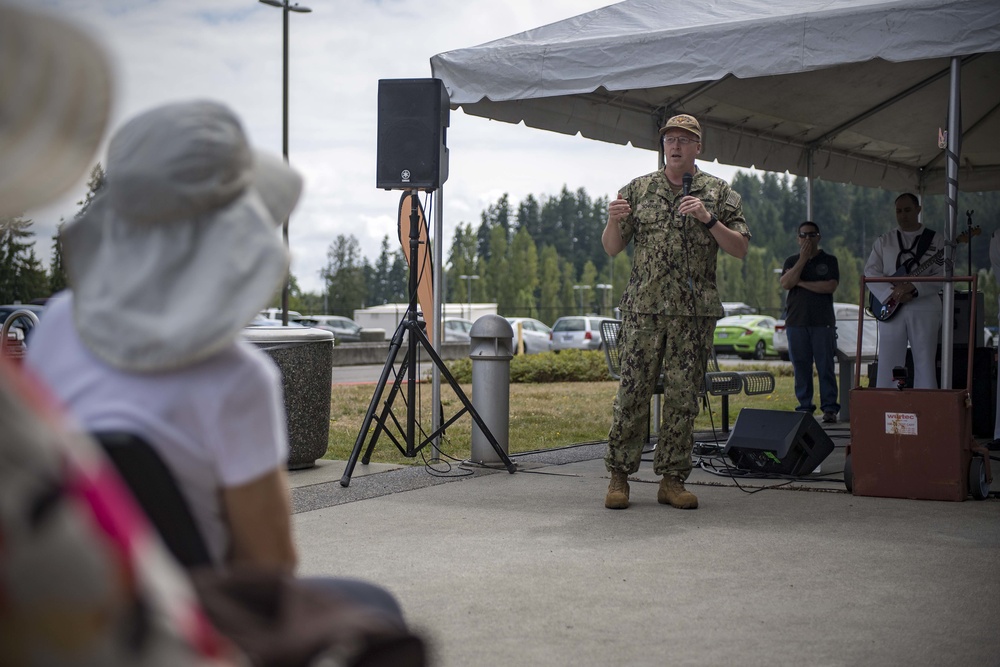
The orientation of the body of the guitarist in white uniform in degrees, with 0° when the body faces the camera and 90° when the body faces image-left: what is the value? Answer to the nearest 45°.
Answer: approximately 0°

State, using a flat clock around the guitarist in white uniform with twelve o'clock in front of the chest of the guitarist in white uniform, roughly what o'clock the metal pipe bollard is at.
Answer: The metal pipe bollard is roughly at 2 o'clock from the guitarist in white uniform.

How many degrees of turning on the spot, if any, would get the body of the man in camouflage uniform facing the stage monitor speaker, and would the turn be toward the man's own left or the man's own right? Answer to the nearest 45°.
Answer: approximately 135° to the man's own left

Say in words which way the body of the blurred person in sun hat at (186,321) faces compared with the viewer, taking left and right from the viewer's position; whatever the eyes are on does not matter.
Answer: facing away from the viewer and to the right of the viewer

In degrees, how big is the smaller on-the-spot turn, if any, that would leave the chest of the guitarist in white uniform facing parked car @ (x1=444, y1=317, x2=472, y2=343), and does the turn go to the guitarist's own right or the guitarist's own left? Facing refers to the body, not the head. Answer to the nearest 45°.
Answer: approximately 135° to the guitarist's own right

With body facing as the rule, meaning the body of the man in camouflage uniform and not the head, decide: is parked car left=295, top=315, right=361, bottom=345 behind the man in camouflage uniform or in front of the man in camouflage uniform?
behind

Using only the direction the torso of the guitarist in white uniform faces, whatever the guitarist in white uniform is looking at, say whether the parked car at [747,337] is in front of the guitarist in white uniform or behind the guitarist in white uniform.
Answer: behind

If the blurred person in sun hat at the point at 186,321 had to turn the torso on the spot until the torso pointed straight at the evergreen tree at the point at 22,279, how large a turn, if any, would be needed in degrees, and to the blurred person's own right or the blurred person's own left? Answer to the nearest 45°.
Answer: approximately 45° to the blurred person's own left

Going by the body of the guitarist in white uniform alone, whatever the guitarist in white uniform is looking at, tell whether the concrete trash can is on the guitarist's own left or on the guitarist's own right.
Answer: on the guitarist's own right

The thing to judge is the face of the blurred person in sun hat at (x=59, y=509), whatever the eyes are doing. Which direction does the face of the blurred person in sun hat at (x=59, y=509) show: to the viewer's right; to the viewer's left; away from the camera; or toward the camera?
away from the camera

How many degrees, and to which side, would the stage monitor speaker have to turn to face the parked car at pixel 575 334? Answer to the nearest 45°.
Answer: approximately 45° to its left
